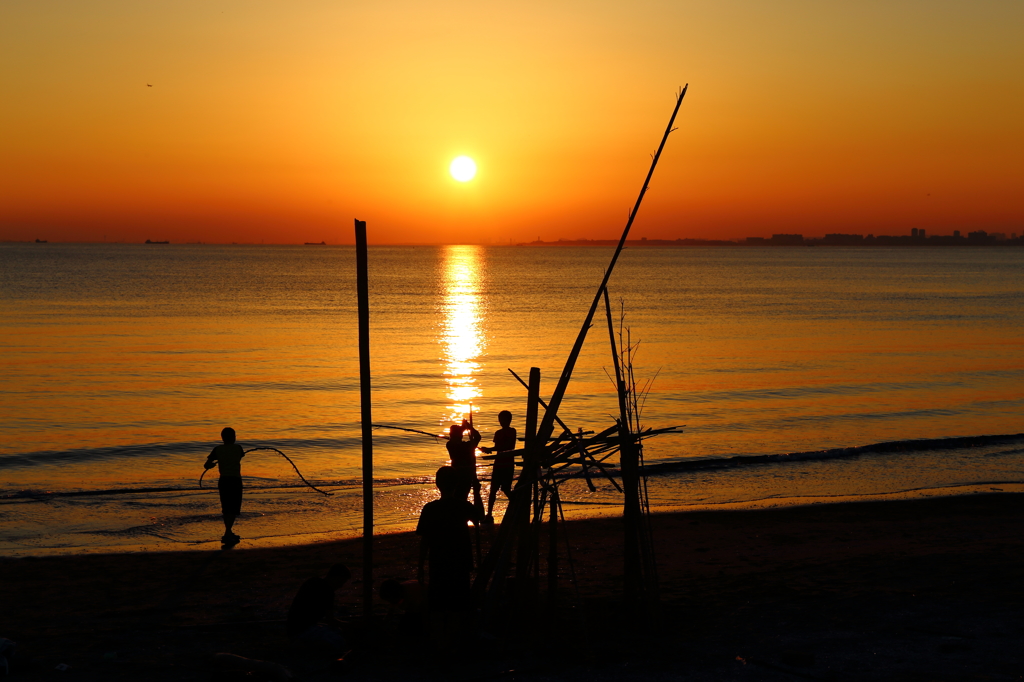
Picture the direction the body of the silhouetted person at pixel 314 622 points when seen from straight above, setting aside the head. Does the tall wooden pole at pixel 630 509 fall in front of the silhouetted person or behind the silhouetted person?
in front

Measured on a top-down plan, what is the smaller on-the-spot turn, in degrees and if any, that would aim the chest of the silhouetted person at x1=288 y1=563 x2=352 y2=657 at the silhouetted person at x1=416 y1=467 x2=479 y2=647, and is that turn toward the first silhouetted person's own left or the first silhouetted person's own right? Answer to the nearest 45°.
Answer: approximately 45° to the first silhouetted person's own right

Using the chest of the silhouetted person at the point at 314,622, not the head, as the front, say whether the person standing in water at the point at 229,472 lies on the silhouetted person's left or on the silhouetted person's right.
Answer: on the silhouetted person's left
